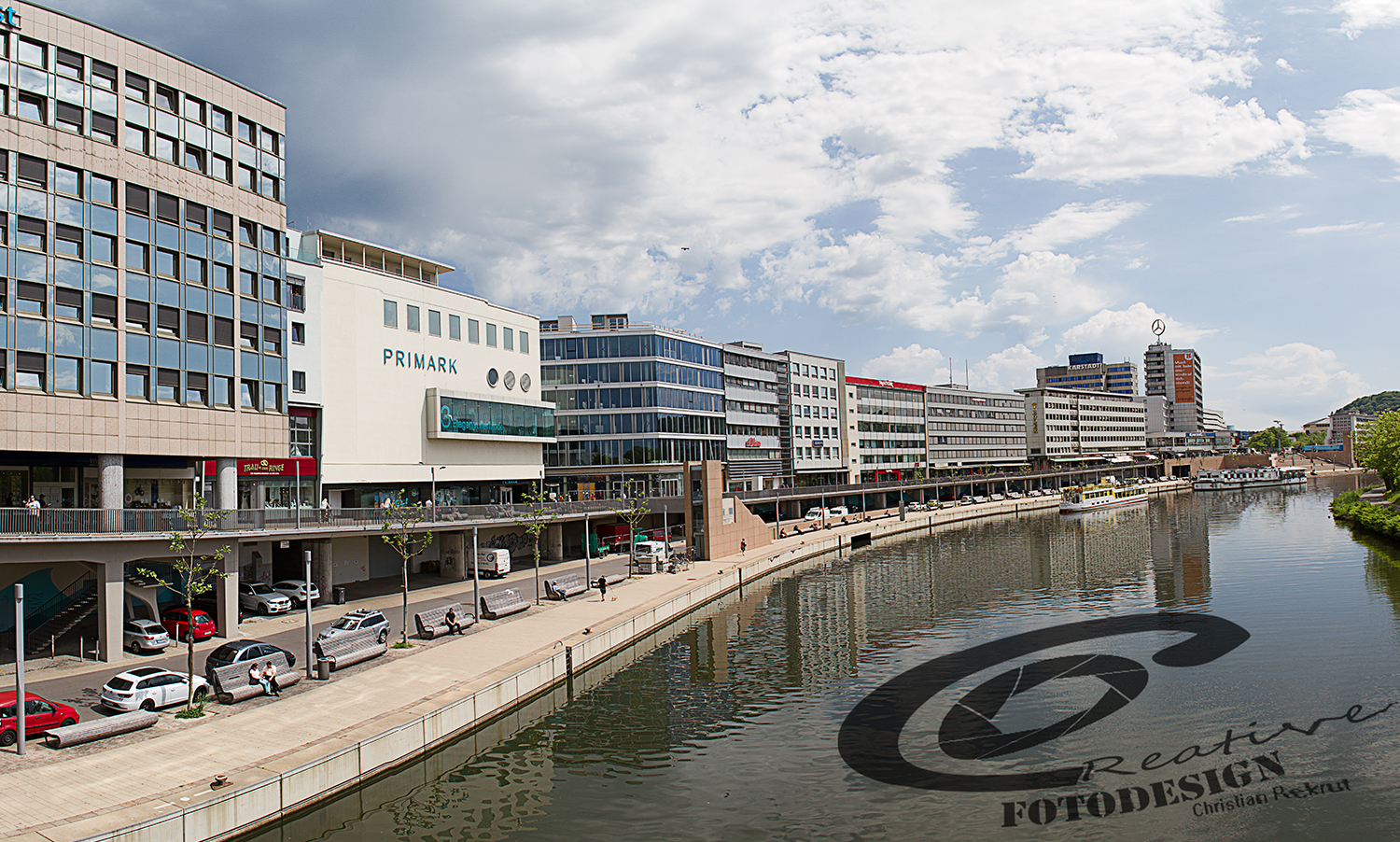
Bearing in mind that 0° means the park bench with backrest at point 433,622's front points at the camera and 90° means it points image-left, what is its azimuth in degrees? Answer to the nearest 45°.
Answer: approximately 315°

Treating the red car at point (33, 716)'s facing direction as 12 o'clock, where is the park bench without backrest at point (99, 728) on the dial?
The park bench without backrest is roughly at 3 o'clock from the red car.

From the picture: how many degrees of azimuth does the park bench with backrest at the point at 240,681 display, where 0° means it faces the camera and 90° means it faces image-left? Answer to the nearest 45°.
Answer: approximately 315°

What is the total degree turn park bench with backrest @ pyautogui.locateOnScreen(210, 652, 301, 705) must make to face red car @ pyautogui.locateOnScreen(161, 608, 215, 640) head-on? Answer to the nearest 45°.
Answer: approximately 135° to its left

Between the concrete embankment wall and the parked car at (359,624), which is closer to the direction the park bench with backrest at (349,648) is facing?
the concrete embankment wall
